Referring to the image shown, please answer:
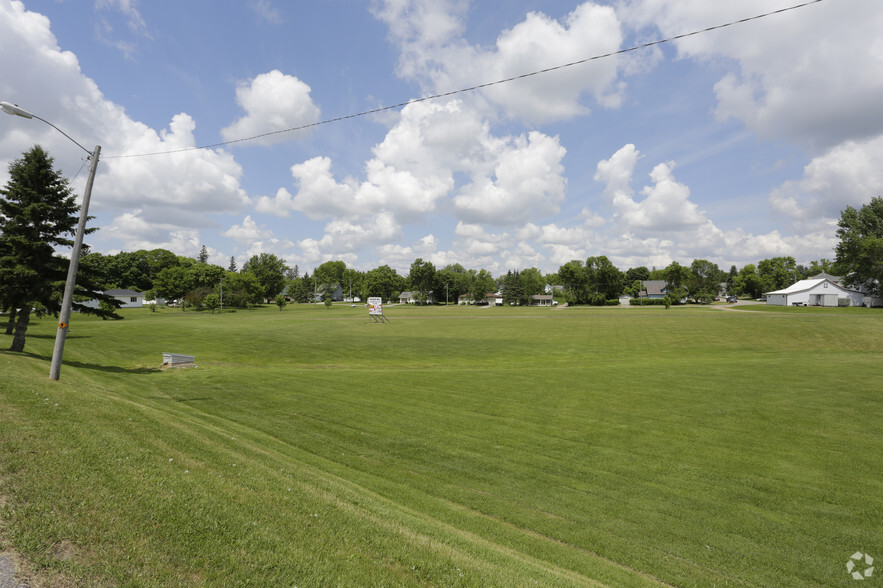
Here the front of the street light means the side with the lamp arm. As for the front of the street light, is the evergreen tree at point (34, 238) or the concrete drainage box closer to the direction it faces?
the evergreen tree

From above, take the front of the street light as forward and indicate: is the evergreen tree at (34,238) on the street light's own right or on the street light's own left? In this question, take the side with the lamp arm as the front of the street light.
on the street light's own right

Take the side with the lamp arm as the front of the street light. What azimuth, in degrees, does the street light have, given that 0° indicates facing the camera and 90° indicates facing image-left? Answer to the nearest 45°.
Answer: approximately 90°

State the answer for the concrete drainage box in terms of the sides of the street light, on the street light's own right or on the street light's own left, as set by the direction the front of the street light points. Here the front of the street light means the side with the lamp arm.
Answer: on the street light's own right
